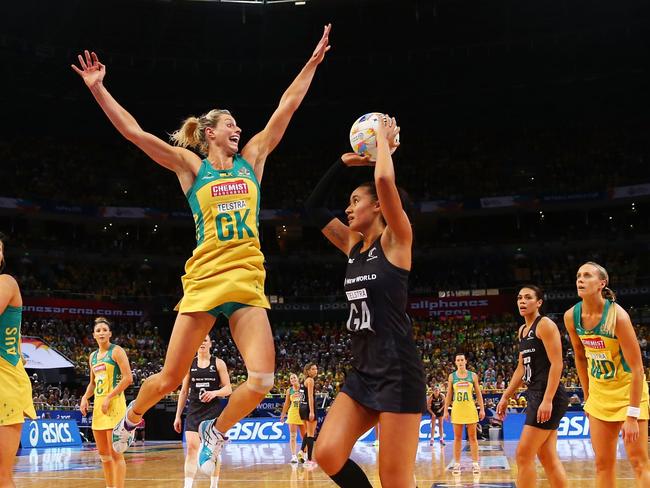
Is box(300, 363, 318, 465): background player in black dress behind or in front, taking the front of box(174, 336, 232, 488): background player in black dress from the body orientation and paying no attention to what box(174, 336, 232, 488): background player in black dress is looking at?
behind

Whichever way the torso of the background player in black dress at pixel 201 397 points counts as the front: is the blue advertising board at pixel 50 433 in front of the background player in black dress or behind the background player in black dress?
behind

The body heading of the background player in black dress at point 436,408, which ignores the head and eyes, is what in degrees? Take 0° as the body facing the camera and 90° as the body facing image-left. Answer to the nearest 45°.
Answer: approximately 0°

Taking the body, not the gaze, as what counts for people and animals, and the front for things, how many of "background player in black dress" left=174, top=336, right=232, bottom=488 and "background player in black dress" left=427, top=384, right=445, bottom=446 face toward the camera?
2

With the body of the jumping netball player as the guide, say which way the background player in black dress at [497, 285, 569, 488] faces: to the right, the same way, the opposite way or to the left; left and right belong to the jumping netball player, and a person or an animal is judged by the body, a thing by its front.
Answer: to the right

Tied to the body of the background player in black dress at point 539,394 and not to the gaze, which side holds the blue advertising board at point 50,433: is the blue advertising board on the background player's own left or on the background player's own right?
on the background player's own right

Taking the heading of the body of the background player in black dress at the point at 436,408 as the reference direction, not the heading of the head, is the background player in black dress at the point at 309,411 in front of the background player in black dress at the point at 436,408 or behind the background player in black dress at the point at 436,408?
in front

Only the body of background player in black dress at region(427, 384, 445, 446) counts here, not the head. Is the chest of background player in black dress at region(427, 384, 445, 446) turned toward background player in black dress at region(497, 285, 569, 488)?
yes

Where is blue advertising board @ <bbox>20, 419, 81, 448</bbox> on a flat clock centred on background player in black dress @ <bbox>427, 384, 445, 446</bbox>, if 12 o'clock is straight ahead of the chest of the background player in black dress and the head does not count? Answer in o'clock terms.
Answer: The blue advertising board is roughly at 3 o'clock from the background player in black dress.

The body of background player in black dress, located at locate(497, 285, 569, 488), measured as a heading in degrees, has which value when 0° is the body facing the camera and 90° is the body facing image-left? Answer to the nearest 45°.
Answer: approximately 45°

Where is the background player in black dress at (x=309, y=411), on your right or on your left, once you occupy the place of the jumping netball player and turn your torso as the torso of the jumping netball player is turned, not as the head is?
on your left
